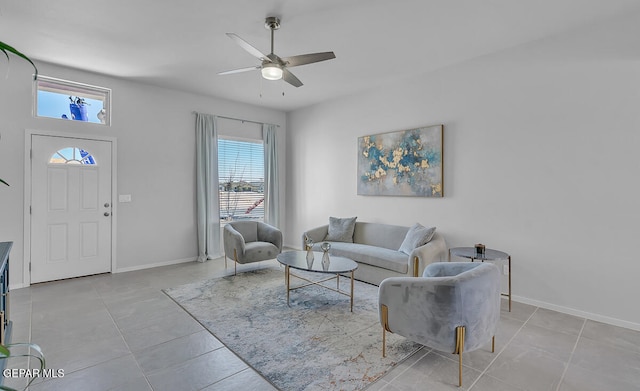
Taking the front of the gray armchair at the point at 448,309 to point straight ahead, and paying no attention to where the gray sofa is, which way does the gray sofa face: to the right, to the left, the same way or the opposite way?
to the left

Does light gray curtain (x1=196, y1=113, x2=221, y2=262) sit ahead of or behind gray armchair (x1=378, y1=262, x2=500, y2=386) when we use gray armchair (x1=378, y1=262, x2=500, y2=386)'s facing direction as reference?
ahead

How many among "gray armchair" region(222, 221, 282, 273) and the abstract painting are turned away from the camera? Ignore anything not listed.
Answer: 0

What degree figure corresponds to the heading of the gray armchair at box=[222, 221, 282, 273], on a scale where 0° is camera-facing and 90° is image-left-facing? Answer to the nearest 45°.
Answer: approximately 315°

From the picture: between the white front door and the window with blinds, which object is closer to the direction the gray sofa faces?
the white front door

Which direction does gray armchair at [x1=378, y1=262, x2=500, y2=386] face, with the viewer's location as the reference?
facing away from the viewer and to the left of the viewer

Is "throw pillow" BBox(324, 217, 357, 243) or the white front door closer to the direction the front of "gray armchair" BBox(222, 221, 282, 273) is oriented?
the throw pillow

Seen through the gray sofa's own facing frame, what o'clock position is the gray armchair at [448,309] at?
The gray armchair is roughly at 10 o'clock from the gray sofa.

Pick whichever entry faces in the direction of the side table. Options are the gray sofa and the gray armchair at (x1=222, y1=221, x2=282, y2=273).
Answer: the gray armchair

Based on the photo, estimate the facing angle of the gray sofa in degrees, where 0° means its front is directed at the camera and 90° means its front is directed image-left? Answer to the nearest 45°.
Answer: approximately 45°

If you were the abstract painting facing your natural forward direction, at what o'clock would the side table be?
The side table is roughly at 9 o'clock from the abstract painting.

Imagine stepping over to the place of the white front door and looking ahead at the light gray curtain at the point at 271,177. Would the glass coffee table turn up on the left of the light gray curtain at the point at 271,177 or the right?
right

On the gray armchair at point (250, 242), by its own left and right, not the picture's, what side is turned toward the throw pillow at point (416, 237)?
front

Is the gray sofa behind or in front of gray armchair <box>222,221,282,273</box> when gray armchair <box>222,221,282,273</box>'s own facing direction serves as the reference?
in front
